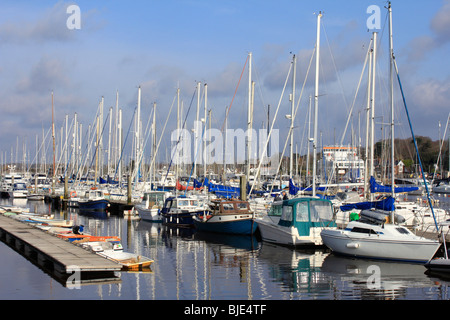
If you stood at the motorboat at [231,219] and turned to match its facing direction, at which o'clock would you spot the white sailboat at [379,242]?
The white sailboat is roughly at 8 o'clock from the motorboat.

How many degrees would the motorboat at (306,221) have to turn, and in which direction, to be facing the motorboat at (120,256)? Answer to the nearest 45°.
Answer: approximately 90° to its left

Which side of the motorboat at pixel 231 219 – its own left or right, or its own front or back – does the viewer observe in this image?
left

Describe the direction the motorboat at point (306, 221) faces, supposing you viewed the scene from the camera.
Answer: facing away from the viewer and to the left of the viewer

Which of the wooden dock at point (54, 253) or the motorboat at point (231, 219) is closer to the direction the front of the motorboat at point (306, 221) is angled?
the motorboat
